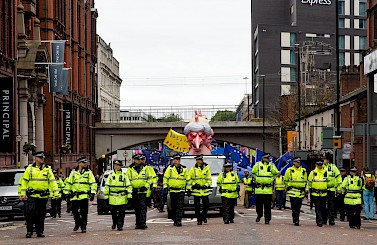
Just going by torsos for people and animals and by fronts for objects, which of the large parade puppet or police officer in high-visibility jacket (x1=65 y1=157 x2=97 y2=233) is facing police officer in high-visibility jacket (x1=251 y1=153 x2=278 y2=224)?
the large parade puppet

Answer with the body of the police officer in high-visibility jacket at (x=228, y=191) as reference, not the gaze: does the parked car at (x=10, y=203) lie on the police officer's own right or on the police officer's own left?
on the police officer's own right

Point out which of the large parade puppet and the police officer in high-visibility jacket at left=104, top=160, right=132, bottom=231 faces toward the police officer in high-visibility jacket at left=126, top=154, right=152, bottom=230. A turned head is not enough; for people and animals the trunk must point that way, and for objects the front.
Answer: the large parade puppet

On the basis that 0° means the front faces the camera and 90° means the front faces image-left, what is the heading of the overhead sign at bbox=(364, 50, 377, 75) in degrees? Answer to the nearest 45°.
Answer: approximately 45°

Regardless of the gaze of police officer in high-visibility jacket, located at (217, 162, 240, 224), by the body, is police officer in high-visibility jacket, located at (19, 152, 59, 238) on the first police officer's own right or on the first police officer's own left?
on the first police officer's own right

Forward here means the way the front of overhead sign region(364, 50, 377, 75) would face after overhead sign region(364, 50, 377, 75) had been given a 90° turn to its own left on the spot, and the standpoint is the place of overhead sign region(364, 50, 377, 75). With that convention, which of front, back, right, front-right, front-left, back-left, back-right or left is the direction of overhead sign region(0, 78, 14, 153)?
back-right
